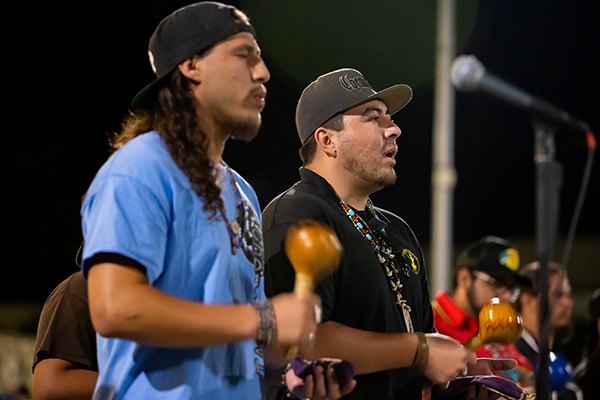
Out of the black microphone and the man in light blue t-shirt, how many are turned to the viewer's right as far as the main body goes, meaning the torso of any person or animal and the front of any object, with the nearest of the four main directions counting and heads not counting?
1

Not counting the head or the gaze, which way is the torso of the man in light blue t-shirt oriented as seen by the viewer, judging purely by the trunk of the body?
to the viewer's right

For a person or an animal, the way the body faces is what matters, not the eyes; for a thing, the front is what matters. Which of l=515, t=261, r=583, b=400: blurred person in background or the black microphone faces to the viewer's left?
the black microphone

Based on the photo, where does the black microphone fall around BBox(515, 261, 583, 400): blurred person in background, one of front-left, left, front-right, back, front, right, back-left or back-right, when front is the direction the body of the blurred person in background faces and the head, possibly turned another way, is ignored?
front-right

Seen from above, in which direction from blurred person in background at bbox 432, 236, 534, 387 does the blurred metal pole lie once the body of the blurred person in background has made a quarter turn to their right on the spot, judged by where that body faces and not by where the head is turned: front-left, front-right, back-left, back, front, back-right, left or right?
back-right

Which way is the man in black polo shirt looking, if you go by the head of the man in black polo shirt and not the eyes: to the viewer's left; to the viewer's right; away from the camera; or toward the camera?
to the viewer's right

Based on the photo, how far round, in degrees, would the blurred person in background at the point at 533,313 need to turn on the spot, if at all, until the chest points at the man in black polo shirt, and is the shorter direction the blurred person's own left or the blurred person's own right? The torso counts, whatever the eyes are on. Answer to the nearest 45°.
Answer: approximately 45° to the blurred person's own right

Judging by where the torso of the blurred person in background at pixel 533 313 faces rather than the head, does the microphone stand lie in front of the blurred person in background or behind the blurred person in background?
in front

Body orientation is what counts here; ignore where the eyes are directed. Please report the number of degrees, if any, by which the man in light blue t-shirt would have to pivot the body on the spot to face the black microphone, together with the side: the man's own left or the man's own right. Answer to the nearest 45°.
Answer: approximately 45° to the man's own left

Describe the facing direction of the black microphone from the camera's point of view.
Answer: facing to the left of the viewer

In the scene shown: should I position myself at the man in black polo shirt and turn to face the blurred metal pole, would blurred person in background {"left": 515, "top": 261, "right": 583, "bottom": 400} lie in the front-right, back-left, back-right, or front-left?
front-right

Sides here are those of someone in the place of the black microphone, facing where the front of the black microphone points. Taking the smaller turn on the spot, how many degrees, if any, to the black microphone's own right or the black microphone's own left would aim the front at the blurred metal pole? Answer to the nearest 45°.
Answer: approximately 90° to the black microphone's own right
